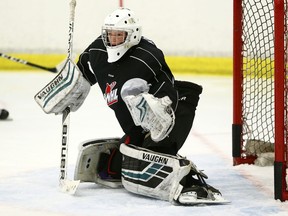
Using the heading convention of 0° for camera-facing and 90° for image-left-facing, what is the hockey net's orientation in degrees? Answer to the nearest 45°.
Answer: approximately 90°
